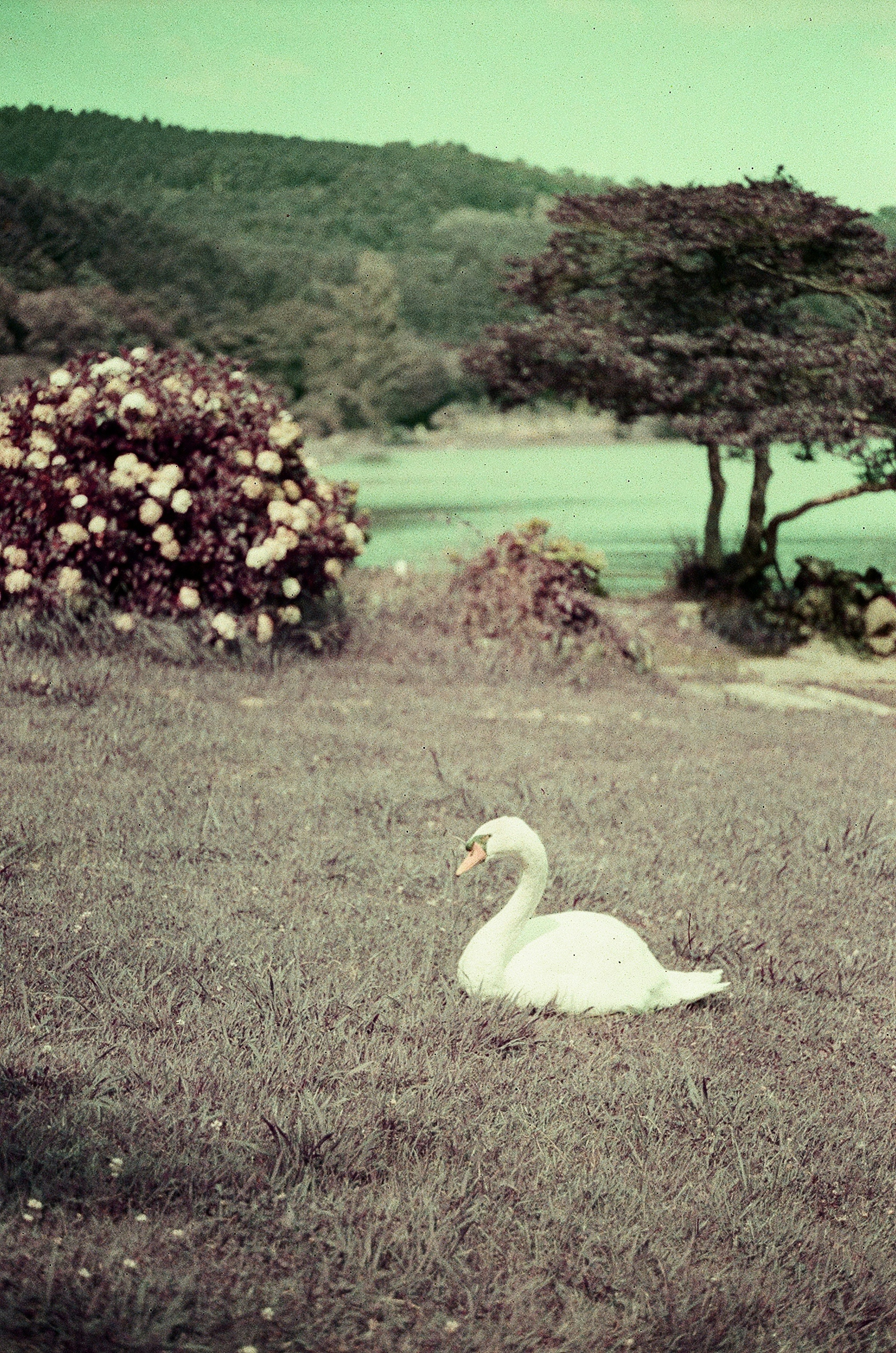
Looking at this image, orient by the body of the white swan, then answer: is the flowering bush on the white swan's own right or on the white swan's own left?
on the white swan's own right

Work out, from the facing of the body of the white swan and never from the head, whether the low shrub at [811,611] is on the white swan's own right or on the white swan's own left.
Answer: on the white swan's own right

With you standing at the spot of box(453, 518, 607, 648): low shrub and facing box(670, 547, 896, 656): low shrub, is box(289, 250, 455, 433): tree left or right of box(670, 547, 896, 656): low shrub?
left

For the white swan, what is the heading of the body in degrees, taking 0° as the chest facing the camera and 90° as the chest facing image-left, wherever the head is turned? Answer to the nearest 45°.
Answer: approximately 90°
